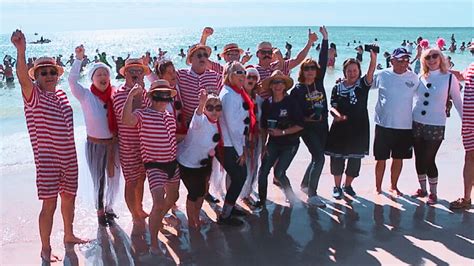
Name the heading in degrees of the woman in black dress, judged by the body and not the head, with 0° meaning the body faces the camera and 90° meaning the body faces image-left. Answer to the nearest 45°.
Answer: approximately 0°
